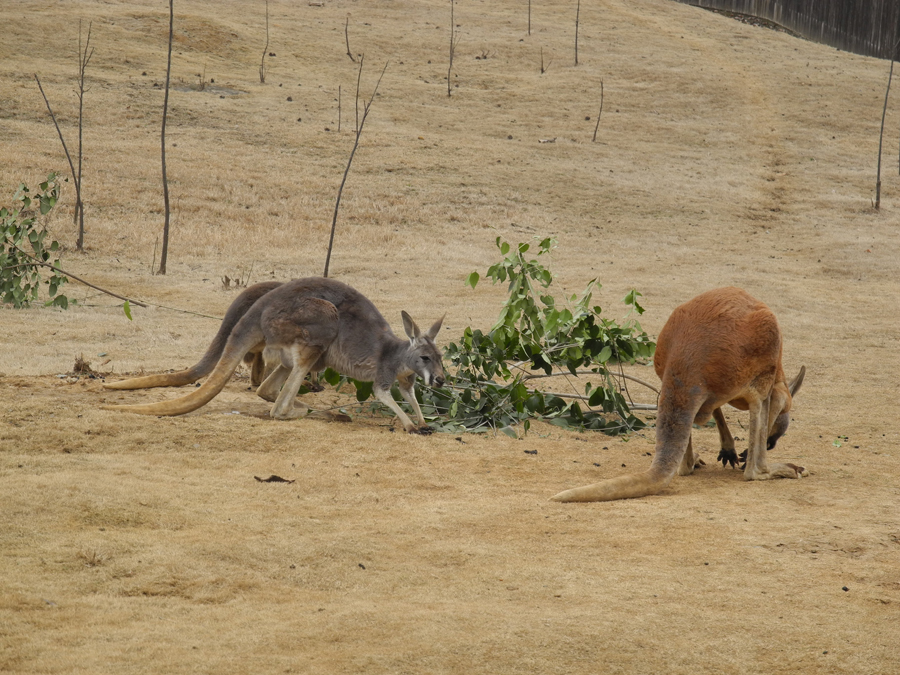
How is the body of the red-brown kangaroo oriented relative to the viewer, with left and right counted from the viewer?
facing away from the viewer and to the right of the viewer

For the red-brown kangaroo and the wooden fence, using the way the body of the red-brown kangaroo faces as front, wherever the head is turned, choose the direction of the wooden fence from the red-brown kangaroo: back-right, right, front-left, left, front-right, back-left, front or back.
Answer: front-left

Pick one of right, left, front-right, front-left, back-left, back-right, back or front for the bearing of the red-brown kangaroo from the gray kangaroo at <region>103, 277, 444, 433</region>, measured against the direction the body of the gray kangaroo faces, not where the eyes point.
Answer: front-right

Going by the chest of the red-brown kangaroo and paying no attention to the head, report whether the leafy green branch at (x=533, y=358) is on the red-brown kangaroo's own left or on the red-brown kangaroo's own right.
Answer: on the red-brown kangaroo's own left

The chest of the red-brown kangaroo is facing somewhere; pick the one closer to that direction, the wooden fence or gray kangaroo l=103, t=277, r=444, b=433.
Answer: the wooden fence

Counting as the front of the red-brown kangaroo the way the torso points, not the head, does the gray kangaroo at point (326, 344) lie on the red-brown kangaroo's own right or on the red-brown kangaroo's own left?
on the red-brown kangaroo's own left

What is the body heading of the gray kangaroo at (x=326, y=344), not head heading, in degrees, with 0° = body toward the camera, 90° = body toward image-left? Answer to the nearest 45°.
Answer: approximately 270°
